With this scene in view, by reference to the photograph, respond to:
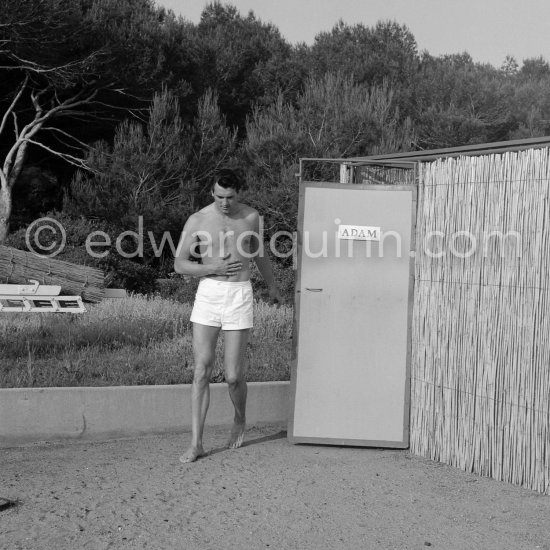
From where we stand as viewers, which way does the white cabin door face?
facing the viewer

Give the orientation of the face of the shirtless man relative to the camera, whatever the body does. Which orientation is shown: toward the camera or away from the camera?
toward the camera

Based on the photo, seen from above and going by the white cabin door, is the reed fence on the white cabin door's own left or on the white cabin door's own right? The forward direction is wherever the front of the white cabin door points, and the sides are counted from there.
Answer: on the white cabin door's own left

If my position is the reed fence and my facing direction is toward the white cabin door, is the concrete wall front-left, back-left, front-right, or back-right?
front-left

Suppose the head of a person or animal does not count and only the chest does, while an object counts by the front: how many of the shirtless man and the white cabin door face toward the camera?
2

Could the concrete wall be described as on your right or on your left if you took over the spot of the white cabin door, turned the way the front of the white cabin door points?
on your right

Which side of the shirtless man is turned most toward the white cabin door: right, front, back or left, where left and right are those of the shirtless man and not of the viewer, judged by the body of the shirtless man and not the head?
left

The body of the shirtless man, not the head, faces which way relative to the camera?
toward the camera

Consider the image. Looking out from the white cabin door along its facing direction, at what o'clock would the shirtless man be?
The shirtless man is roughly at 2 o'clock from the white cabin door.

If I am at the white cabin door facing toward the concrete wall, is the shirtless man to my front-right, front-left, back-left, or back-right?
front-left

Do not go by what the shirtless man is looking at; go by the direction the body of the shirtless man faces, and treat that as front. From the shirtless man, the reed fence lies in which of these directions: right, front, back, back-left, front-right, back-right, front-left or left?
left

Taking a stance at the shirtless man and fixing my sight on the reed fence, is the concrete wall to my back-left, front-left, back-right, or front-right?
back-left
